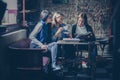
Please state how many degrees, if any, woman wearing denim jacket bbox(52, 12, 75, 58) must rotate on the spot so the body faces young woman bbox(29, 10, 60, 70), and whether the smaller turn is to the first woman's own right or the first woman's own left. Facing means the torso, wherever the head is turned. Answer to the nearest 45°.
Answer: approximately 90° to the first woman's own right

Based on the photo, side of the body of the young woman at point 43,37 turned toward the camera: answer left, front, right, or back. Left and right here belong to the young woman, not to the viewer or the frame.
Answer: right

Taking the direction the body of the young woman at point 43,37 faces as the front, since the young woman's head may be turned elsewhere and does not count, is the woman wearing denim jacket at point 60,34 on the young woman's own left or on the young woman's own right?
on the young woman's own left
